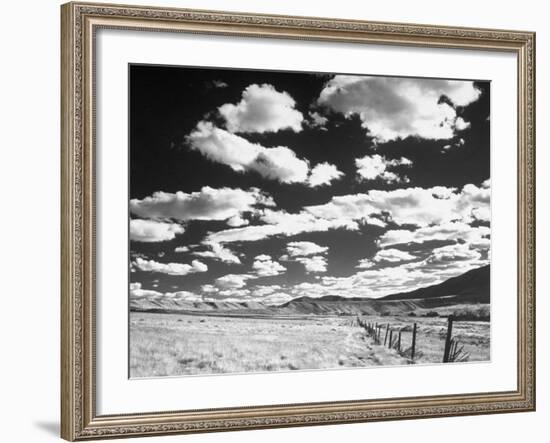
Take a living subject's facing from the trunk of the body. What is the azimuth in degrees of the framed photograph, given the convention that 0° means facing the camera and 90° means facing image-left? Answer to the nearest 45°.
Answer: approximately 315°
